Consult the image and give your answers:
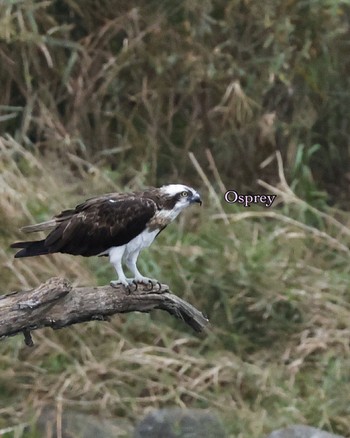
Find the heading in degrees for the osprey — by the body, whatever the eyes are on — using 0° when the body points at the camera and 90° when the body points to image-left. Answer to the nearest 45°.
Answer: approximately 270°

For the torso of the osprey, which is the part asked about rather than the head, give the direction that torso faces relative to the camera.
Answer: to the viewer's right
